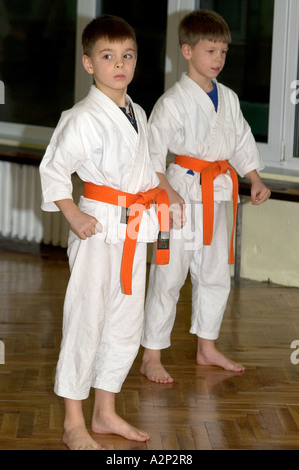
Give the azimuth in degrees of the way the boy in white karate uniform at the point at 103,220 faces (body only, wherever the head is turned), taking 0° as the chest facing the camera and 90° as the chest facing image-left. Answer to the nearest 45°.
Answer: approximately 315°

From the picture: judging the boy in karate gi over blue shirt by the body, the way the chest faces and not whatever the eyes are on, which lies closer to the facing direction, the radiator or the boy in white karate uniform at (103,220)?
the boy in white karate uniform

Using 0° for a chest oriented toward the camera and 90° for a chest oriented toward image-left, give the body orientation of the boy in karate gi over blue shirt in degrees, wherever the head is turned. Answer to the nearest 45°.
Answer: approximately 315°

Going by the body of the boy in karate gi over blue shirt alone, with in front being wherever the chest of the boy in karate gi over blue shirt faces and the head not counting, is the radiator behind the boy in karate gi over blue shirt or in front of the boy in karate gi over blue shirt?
behind

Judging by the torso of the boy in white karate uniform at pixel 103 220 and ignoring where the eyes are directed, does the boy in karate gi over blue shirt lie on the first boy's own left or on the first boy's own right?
on the first boy's own left
